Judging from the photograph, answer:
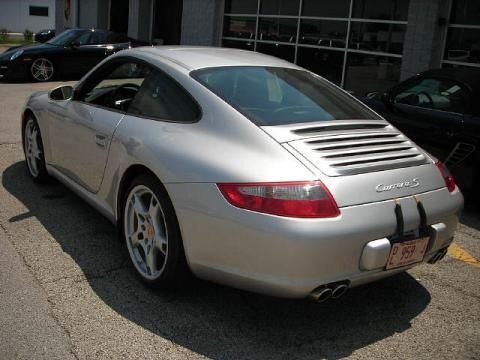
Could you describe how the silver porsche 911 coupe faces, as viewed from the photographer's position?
facing away from the viewer and to the left of the viewer

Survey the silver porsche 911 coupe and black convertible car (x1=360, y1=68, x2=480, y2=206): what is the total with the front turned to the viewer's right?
0

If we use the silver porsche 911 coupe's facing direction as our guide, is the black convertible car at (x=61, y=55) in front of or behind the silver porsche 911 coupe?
in front

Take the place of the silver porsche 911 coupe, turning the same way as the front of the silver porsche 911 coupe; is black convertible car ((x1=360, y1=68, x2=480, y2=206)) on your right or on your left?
on your right

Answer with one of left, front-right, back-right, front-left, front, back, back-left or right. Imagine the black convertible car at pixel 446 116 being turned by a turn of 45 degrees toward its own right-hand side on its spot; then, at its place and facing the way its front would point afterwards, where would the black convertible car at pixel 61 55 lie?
front-left
